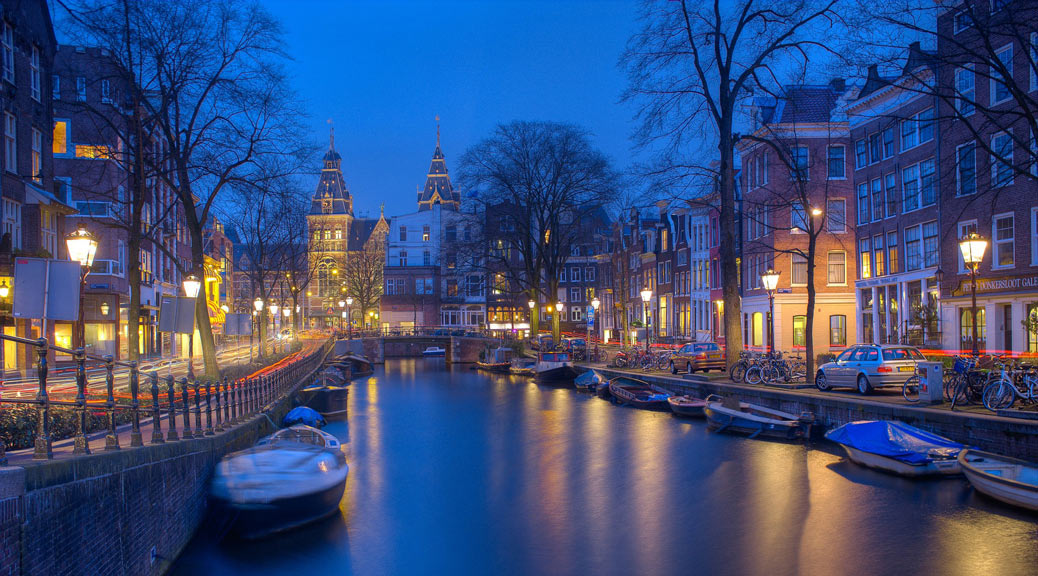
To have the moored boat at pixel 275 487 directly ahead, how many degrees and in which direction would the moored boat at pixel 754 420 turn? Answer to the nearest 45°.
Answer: approximately 90° to its left

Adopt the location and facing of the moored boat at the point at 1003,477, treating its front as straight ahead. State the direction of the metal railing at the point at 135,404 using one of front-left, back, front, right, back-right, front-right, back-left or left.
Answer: left

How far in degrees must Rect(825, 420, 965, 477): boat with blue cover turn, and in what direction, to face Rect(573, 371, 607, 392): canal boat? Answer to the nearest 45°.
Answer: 0° — it already faces it

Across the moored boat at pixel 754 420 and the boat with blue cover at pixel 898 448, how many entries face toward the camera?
0

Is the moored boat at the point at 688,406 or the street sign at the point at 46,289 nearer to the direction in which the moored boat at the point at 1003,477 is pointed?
the moored boat

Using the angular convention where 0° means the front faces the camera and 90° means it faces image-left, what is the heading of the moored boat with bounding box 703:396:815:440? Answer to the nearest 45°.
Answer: approximately 135°

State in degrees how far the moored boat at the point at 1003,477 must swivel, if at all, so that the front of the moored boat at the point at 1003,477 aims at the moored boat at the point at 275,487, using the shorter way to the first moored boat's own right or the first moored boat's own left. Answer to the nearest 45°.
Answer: approximately 90° to the first moored boat's own left

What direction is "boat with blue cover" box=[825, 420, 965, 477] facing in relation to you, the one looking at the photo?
facing away from the viewer and to the left of the viewer

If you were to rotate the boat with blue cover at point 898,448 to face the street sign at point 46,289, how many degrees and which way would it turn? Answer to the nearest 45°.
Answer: approximately 90° to its left

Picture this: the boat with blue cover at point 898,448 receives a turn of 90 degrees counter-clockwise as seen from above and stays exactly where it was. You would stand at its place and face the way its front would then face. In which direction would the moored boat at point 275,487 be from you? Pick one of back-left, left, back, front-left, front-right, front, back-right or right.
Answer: front

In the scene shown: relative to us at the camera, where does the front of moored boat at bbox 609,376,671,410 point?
facing away from the viewer and to the left of the viewer

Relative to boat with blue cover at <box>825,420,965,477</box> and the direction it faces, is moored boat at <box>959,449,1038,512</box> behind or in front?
behind

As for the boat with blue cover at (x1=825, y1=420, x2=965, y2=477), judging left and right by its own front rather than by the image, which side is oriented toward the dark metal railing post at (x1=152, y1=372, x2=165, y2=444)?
left
